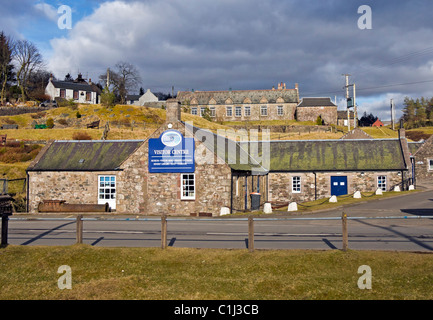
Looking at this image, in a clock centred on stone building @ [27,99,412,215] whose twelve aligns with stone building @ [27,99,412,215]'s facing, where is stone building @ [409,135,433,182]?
stone building @ [409,135,433,182] is roughly at 8 o'clock from stone building @ [27,99,412,215].

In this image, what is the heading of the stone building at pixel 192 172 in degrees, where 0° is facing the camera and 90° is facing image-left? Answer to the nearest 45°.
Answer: approximately 0°

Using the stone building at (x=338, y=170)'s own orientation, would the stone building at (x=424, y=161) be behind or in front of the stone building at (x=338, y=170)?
behind
